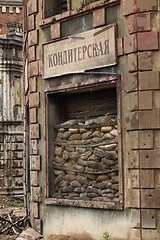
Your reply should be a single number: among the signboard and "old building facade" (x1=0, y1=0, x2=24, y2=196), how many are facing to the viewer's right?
0

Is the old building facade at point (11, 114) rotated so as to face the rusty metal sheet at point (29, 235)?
yes

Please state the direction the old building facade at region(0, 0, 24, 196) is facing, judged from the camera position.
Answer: facing the viewer

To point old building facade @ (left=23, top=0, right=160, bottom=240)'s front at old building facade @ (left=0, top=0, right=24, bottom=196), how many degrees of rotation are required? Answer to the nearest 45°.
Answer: approximately 135° to its right

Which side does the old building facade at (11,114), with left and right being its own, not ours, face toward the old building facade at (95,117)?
front

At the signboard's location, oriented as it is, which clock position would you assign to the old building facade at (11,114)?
The old building facade is roughly at 4 o'clock from the signboard.

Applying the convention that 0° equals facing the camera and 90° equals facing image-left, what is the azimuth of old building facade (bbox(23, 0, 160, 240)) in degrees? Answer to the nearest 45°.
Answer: approximately 45°

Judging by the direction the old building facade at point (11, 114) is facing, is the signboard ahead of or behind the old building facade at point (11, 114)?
ahead

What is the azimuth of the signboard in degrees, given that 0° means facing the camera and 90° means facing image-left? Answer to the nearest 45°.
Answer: approximately 45°

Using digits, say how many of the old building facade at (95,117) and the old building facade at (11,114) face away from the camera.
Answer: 0
